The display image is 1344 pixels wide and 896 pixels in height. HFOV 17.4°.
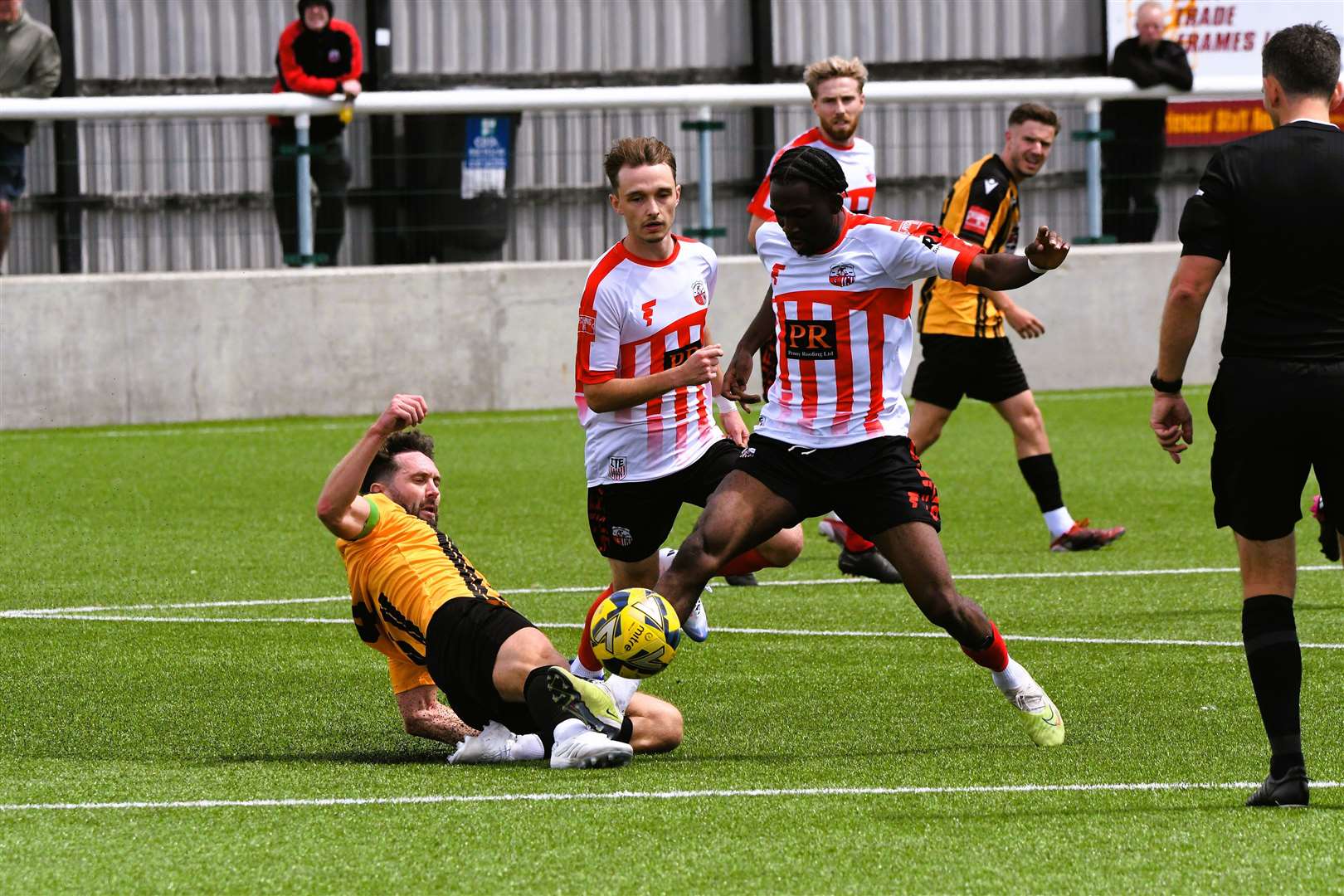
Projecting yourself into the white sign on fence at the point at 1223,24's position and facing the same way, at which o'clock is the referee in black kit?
The referee in black kit is roughly at 12 o'clock from the white sign on fence.

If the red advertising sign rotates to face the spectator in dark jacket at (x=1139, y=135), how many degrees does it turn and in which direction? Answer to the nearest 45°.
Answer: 0° — it already faces them

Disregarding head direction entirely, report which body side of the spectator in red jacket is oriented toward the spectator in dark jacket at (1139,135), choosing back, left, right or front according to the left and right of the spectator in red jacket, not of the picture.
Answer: left

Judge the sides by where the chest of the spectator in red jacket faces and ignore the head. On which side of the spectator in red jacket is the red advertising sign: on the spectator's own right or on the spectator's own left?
on the spectator's own left

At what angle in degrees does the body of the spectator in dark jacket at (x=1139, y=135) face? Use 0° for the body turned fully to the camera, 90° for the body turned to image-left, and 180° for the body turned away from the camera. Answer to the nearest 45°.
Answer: approximately 0°

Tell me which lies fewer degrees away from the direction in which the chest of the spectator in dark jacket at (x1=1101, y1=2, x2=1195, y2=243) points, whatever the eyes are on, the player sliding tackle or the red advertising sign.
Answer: the player sliding tackle

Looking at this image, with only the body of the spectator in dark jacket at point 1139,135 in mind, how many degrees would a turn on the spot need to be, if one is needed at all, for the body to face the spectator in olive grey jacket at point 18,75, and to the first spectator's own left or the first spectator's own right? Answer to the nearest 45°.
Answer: approximately 45° to the first spectator's own right

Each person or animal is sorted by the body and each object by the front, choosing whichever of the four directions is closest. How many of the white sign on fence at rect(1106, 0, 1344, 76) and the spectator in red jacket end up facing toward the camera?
2
